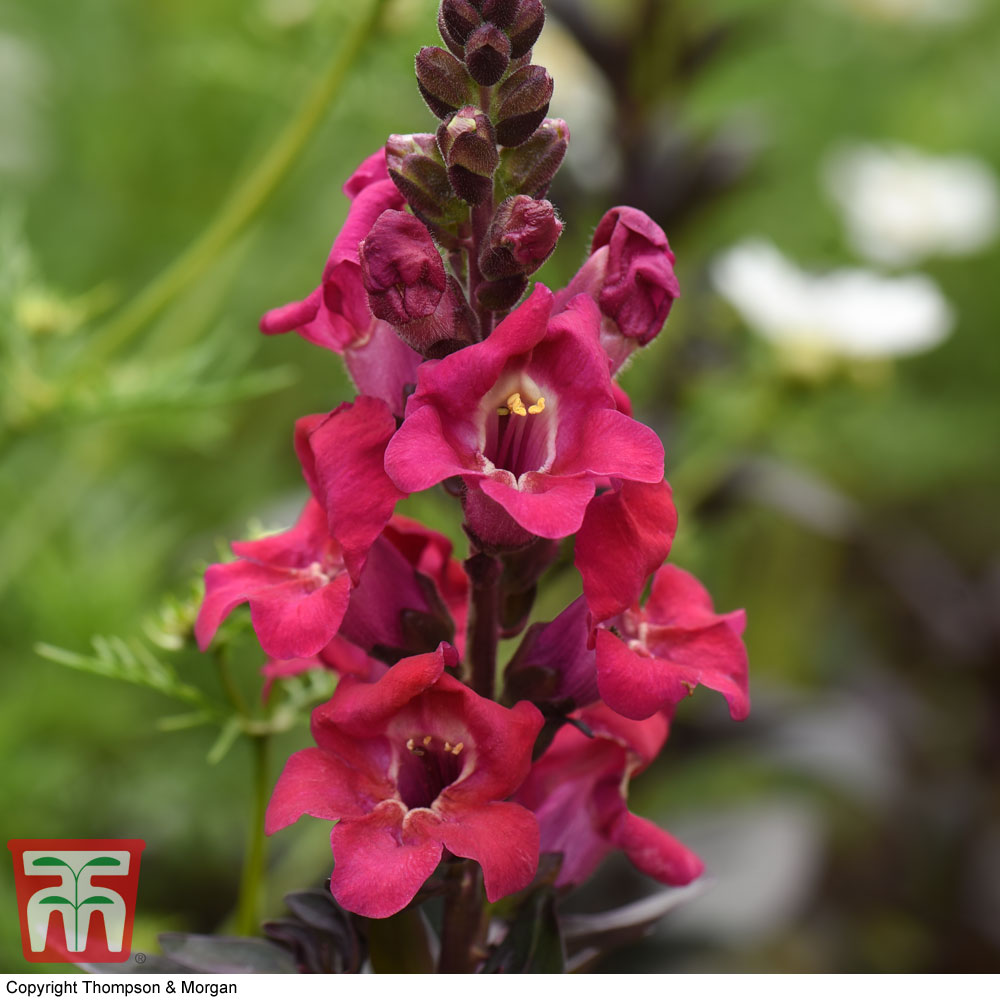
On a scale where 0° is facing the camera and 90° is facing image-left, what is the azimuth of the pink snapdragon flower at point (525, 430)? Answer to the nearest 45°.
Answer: approximately 0°

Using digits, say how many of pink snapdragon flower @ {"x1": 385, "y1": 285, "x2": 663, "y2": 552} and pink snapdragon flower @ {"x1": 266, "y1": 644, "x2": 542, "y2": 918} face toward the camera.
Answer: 2

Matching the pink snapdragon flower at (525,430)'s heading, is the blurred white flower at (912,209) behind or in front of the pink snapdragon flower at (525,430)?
behind

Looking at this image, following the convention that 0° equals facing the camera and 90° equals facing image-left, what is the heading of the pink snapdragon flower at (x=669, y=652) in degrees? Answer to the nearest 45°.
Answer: approximately 315°

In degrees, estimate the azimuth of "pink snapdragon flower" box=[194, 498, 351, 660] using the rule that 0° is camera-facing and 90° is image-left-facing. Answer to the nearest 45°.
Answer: approximately 45°

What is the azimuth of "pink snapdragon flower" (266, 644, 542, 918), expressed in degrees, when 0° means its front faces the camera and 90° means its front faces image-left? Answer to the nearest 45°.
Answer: approximately 0°
